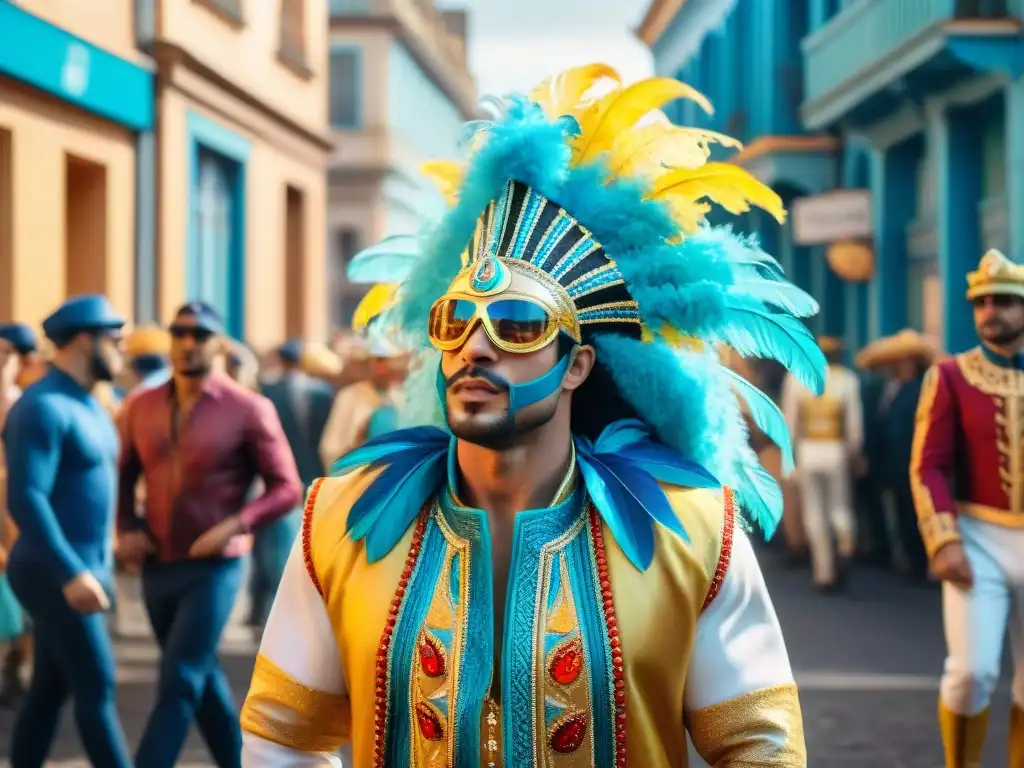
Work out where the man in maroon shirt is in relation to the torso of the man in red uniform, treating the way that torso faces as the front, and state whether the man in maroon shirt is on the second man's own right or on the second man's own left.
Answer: on the second man's own right

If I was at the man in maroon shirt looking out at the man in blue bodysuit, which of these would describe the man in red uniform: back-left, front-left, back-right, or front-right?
back-left

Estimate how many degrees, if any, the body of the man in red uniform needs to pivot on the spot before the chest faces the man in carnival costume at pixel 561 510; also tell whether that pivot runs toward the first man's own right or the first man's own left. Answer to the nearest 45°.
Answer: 0° — they already face them

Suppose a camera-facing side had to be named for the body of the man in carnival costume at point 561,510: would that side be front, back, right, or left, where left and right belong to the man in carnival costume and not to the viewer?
front

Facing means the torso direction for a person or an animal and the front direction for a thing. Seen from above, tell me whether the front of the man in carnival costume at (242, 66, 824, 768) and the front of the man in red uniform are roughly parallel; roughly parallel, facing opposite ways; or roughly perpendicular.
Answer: roughly parallel

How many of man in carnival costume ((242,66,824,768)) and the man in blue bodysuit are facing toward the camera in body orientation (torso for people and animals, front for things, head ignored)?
1

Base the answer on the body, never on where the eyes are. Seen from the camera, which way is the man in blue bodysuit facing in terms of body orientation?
to the viewer's right

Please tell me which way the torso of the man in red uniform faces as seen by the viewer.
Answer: toward the camera

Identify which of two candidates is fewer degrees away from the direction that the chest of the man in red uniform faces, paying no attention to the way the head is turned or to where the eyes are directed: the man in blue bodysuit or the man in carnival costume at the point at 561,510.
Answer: the man in carnival costume

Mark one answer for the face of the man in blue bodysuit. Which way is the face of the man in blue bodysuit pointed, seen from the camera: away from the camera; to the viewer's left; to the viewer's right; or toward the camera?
to the viewer's right

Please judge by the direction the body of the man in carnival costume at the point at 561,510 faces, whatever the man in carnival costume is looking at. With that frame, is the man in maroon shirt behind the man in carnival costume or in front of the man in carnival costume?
behind

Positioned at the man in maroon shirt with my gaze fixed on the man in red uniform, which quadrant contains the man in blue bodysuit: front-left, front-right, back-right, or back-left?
back-right

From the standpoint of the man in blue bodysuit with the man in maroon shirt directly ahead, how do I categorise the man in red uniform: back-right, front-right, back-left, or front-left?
front-right

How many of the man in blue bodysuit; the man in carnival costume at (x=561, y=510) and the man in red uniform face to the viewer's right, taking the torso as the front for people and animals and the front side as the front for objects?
1
